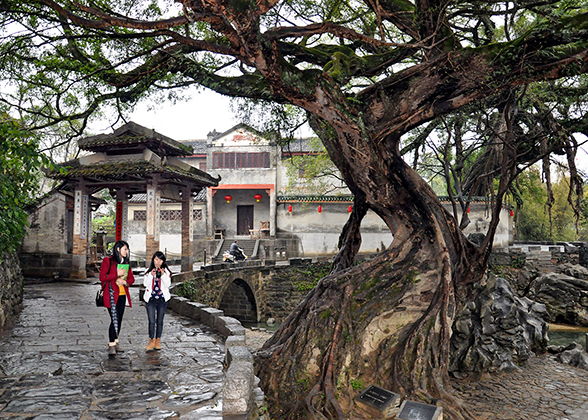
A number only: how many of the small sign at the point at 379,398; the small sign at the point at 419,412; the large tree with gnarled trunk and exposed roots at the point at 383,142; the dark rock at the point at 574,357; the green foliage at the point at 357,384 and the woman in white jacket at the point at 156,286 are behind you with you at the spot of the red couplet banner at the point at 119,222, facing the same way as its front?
0

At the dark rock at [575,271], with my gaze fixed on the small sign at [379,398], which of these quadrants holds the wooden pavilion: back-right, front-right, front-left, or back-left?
front-right

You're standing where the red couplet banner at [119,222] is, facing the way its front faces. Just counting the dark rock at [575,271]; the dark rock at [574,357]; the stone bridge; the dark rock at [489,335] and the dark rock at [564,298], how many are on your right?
0

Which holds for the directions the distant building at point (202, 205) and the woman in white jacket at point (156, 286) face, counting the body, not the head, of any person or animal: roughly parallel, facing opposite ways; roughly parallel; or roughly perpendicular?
roughly parallel

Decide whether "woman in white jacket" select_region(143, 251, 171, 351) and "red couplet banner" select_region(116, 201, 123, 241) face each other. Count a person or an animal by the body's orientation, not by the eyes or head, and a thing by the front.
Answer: no

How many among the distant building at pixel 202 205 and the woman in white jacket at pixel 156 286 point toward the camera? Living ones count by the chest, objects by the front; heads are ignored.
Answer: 2

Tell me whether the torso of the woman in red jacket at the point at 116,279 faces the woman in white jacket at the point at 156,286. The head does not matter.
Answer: no

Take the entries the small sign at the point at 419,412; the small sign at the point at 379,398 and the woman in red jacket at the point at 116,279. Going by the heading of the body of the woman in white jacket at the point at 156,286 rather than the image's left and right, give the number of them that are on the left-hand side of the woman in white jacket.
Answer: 2

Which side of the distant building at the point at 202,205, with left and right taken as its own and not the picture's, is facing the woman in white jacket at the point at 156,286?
front

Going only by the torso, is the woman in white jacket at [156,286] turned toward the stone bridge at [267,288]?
no

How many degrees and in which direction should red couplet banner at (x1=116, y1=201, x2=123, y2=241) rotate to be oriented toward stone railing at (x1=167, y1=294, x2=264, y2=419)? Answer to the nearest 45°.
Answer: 0° — it already faces it

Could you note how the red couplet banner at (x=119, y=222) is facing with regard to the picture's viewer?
facing the viewer

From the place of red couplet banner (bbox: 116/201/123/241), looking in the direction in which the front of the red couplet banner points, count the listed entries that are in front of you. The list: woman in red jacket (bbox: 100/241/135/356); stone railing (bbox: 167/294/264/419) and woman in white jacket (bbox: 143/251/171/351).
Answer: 3

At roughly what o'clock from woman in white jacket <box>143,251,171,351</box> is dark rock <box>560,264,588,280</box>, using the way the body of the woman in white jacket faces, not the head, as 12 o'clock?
The dark rock is roughly at 8 o'clock from the woman in white jacket.

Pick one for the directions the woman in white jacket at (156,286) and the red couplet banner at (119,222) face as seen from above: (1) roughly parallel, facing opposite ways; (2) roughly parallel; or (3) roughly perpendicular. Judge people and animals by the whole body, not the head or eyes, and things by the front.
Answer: roughly parallel

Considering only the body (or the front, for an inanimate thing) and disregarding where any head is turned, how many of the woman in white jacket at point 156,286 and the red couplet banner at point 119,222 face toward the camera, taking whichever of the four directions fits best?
2

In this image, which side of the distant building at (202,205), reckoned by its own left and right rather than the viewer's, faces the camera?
front

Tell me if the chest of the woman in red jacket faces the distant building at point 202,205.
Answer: no

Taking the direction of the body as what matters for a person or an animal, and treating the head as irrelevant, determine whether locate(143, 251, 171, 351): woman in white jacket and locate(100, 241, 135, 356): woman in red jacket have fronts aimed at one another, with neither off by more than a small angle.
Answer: no

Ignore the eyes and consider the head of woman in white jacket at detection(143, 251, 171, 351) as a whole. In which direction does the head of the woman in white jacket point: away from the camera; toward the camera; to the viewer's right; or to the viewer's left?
toward the camera

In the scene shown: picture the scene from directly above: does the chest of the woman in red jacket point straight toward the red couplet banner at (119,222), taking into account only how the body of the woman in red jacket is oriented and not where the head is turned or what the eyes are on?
no

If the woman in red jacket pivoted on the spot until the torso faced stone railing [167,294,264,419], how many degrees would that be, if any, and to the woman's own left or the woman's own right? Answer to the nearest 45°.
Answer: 0° — they already face it
